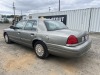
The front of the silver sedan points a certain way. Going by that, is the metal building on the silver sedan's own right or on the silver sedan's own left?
on the silver sedan's own right

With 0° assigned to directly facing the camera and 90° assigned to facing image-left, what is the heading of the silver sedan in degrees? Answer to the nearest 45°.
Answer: approximately 135°
